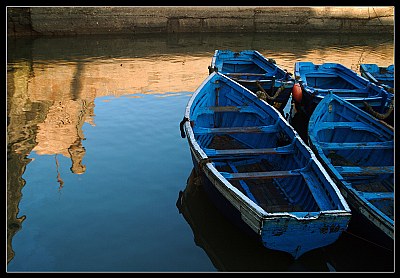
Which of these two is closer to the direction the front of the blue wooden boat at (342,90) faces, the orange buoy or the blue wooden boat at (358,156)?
the blue wooden boat
